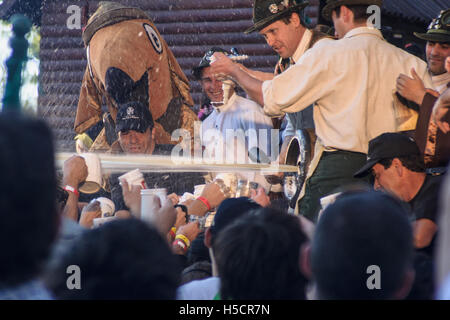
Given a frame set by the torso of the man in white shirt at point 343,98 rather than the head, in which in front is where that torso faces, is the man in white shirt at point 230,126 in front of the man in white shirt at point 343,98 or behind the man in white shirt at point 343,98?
in front

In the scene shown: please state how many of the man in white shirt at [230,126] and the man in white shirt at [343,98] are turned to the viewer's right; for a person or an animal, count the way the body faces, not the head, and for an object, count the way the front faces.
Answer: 0

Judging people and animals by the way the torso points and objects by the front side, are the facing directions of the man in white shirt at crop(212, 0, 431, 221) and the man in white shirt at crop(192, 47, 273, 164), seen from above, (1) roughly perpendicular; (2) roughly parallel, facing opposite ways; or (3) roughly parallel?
roughly perpendicular

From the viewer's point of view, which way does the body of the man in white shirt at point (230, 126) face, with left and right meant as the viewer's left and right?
facing the viewer and to the left of the viewer

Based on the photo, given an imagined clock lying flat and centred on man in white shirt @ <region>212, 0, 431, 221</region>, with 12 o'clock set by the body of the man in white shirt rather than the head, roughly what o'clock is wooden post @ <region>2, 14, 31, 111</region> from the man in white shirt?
The wooden post is roughly at 11 o'clock from the man in white shirt.

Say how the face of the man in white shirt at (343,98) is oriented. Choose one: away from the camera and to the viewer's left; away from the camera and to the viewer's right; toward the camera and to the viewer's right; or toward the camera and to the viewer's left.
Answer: away from the camera and to the viewer's left

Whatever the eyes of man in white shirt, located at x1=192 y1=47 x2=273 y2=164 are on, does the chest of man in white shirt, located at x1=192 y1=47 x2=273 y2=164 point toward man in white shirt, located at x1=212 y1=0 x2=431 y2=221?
no

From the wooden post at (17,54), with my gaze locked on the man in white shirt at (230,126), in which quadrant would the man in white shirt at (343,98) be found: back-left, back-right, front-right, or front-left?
front-right

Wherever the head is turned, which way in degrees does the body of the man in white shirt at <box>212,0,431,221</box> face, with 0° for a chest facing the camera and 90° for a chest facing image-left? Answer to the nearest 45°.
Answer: approximately 135°
